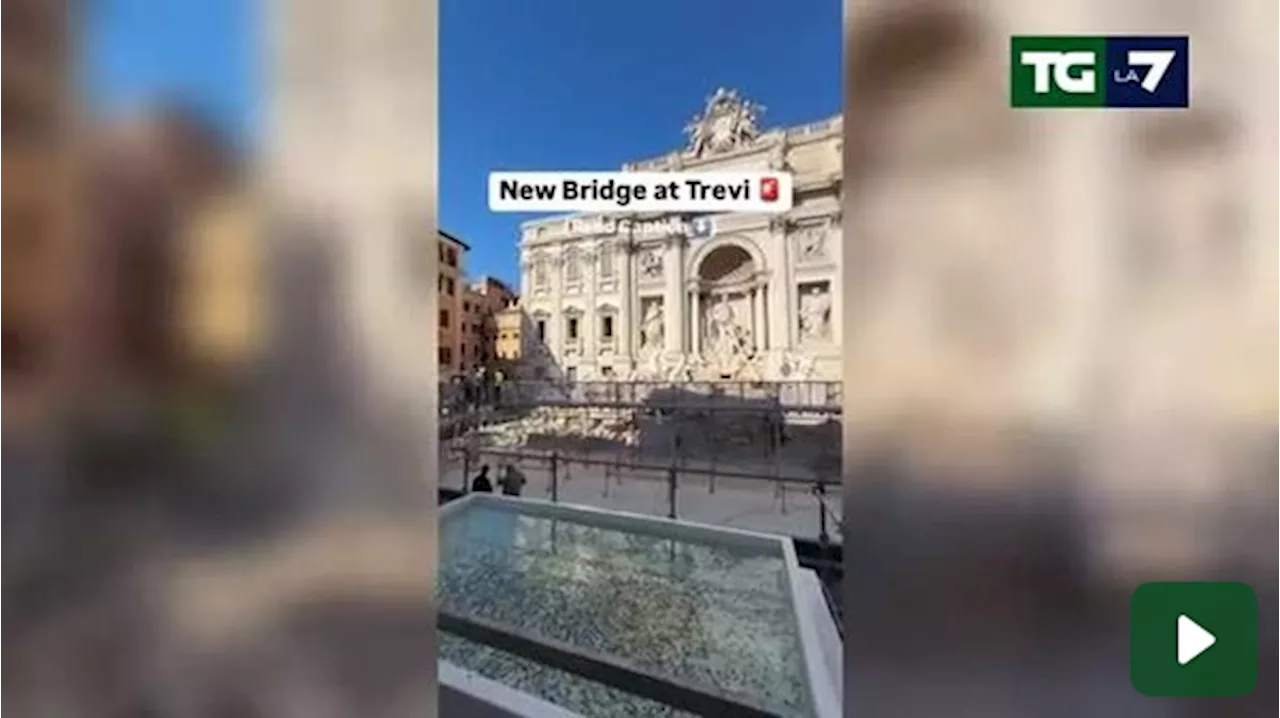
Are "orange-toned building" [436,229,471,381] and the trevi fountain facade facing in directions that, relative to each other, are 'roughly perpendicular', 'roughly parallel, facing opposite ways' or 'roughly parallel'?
roughly perpendicular

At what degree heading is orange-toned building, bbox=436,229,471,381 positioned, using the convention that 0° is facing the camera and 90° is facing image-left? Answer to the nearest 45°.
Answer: approximately 315°

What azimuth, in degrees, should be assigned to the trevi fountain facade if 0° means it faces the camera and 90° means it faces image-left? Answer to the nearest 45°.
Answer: approximately 45°
